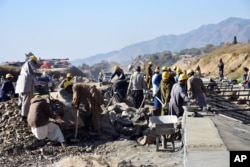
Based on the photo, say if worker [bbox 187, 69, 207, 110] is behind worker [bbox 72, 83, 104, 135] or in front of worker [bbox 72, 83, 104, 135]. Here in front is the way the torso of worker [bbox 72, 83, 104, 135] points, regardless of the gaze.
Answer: behind

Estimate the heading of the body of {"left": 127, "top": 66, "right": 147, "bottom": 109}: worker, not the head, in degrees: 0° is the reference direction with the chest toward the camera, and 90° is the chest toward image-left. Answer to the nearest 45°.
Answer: approximately 180°

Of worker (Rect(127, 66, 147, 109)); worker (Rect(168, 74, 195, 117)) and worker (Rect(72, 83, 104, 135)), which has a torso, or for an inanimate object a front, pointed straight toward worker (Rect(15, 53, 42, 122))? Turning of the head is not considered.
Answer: worker (Rect(72, 83, 104, 135))

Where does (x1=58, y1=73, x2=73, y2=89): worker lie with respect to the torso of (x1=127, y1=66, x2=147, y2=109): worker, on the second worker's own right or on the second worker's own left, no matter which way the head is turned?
on the second worker's own left

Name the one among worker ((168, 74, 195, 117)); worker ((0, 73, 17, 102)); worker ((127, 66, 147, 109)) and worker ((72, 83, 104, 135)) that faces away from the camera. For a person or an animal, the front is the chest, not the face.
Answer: worker ((127, 66, 147, 109))

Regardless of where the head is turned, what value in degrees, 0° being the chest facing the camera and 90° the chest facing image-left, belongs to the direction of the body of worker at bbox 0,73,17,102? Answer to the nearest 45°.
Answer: approximately 270°

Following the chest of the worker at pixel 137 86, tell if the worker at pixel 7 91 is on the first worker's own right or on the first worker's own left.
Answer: on the first worker's own left

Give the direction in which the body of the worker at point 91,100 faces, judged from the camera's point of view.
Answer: to the viewer's left

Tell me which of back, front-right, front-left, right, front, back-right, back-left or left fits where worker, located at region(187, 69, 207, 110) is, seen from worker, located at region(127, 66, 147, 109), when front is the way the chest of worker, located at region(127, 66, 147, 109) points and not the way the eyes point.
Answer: back-right
